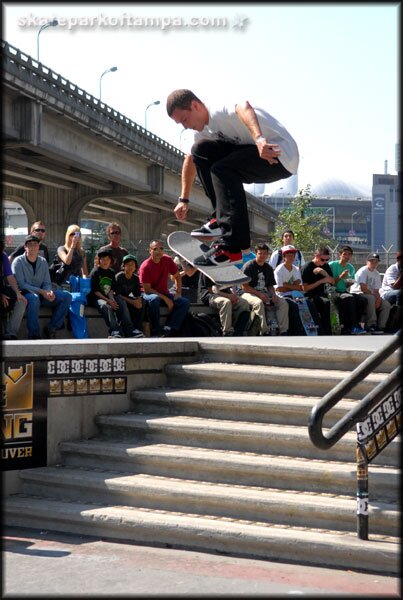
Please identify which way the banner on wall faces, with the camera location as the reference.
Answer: facing the viewer

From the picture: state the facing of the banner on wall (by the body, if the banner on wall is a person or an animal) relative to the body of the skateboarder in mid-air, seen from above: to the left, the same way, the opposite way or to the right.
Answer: to the left

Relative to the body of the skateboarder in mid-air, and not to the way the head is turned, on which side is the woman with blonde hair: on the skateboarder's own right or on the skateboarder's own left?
on the skateboarder's own right

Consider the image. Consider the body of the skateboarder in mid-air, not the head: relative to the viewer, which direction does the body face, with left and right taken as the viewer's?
facing to the left of the viewer

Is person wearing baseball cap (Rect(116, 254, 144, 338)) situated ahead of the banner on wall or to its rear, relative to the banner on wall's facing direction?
to the rear

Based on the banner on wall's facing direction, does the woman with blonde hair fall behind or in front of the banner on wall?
behind

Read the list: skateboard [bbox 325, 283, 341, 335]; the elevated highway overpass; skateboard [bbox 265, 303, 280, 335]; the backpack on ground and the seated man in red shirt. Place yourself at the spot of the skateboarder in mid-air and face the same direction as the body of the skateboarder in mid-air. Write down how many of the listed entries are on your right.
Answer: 5

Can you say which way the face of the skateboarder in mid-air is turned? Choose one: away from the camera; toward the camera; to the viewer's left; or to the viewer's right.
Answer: to the viewer's left

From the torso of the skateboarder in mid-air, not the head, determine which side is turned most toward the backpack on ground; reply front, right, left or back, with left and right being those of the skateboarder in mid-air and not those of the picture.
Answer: right

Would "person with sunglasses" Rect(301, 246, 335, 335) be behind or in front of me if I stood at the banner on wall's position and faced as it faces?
behind

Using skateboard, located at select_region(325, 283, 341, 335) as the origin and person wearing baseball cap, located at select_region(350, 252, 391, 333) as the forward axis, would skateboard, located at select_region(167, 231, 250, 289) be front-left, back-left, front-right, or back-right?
back-right
